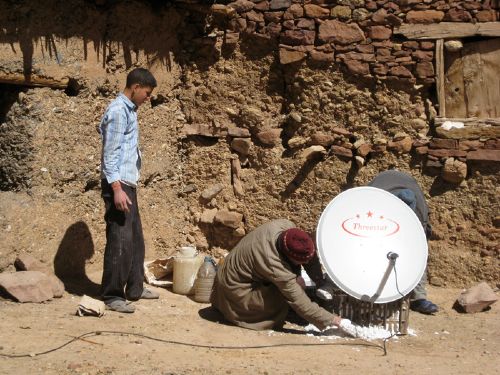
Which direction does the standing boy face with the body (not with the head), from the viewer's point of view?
to the viewer's right

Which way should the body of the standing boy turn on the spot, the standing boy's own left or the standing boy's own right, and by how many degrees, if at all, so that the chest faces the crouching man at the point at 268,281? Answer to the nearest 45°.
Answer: approximately 45° to the standing boy's own right

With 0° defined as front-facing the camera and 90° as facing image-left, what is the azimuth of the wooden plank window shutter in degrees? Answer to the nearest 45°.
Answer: approximately 0°

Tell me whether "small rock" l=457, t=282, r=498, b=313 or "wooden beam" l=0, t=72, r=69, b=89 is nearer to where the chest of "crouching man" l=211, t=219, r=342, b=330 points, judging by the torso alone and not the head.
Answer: the small rock

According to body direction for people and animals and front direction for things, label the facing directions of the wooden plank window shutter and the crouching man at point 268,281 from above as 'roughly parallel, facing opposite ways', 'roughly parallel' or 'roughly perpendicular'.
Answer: roughly perpendicular

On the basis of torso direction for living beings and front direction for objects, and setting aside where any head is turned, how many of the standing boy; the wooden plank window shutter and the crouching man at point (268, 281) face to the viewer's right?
2

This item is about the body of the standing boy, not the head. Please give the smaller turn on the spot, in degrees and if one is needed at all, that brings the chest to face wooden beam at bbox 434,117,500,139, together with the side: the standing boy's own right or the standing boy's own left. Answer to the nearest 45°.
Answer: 0° — they already face it

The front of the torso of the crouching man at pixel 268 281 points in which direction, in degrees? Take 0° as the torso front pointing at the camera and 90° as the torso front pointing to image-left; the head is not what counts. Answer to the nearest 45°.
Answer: approximately 270°
